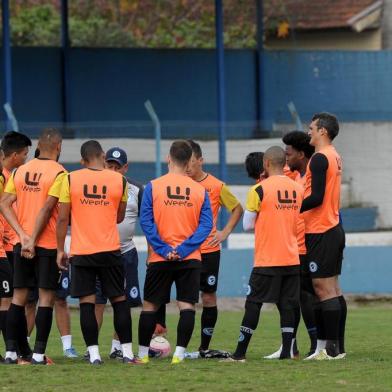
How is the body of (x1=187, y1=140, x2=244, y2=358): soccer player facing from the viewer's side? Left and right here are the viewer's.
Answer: facing the viewer and to the left of the viewer

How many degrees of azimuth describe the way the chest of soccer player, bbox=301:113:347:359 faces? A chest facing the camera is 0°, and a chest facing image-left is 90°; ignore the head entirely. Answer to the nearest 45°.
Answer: approximately 90°

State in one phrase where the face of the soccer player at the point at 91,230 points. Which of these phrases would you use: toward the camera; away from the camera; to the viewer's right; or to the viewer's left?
away from the camera

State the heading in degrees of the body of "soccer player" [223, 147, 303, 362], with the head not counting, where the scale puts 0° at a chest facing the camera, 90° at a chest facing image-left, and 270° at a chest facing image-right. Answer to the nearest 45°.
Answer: approximately 135°

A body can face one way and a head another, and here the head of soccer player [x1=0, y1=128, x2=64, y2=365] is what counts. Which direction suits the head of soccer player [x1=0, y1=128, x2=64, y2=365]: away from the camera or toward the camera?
away from the camera

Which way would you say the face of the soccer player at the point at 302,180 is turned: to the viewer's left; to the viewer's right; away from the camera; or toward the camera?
to the viewer's left

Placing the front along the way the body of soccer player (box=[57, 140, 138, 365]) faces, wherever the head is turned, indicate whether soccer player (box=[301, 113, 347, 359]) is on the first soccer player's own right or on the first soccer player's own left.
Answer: on the first soccer player's own right

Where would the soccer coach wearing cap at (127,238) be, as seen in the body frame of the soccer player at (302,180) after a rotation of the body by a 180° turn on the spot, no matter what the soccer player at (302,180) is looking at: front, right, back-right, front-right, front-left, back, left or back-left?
back

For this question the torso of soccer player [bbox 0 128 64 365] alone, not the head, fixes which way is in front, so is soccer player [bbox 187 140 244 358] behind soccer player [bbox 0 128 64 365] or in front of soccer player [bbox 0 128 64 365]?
in front

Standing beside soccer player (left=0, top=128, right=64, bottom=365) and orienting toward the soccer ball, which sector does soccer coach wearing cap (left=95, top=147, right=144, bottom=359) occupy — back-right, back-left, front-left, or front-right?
front-left

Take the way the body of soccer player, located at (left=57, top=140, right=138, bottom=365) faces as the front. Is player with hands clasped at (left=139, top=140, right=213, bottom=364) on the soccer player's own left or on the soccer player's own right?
on the soccer player's own right
